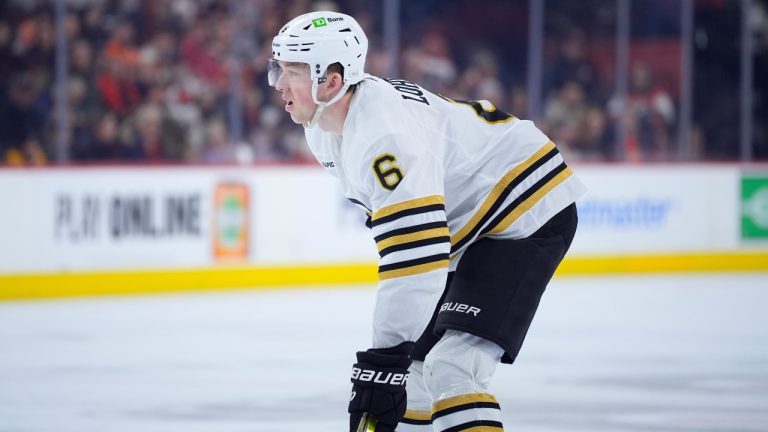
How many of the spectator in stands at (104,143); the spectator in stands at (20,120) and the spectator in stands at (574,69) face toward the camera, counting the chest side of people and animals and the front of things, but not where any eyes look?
3

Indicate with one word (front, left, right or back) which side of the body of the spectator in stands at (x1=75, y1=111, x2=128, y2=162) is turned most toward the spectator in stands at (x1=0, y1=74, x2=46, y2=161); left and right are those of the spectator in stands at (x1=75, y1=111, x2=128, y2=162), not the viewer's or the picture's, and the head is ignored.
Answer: right

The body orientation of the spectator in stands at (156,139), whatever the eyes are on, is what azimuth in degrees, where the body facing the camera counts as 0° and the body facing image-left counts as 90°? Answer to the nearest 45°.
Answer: approximately 0°

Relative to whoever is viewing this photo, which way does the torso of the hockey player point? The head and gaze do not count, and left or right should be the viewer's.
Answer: facing to the left of the viewer

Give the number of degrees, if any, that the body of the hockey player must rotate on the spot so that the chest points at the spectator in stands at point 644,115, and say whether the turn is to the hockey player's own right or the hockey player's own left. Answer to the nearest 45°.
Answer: approximately 90° to the hockey player's own right

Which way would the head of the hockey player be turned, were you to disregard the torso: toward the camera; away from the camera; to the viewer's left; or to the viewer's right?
to the viewer's left

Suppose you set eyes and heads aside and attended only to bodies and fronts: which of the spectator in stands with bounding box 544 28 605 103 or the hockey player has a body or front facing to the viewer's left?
the hockey player

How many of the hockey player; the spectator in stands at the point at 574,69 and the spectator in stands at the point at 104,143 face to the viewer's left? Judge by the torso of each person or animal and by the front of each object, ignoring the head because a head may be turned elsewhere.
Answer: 1

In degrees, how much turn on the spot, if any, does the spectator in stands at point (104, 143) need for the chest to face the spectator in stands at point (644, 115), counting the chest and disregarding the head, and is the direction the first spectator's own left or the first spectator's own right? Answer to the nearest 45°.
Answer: approximately 90° to the first spectator's own left

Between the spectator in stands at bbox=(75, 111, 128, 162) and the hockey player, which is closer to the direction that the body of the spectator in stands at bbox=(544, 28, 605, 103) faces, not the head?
the hockey player

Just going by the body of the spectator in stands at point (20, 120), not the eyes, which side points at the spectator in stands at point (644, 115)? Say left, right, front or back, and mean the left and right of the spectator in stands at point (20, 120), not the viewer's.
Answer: left
